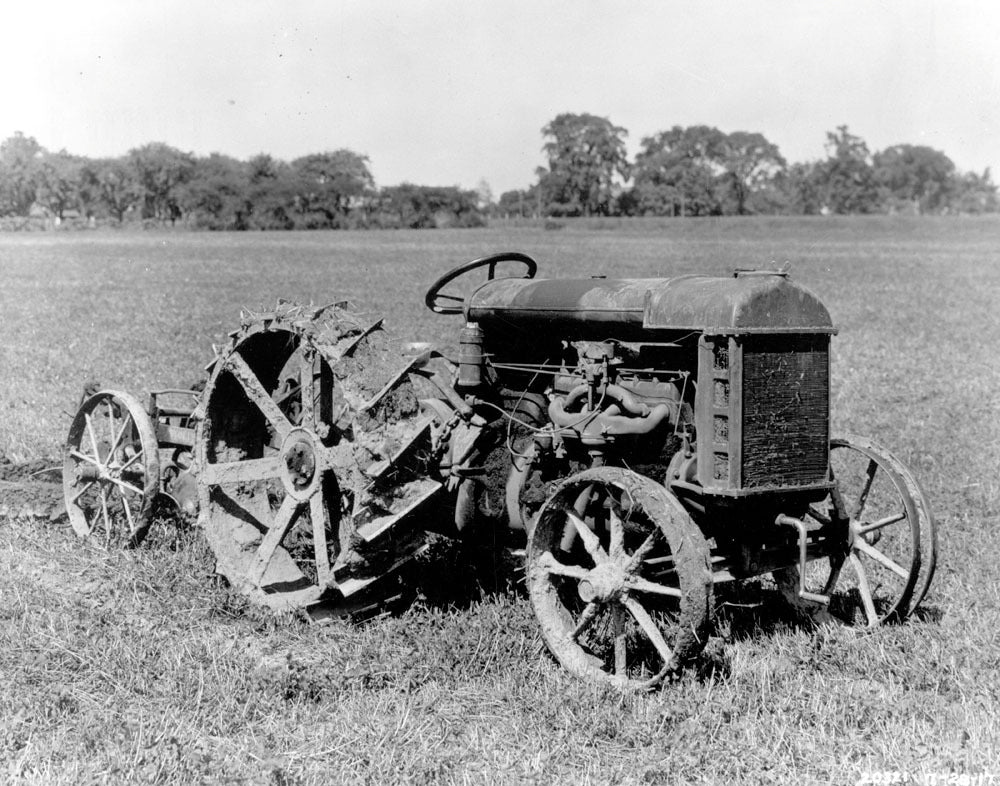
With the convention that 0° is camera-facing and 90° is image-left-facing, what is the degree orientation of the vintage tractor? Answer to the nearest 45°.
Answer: approximately 315°
